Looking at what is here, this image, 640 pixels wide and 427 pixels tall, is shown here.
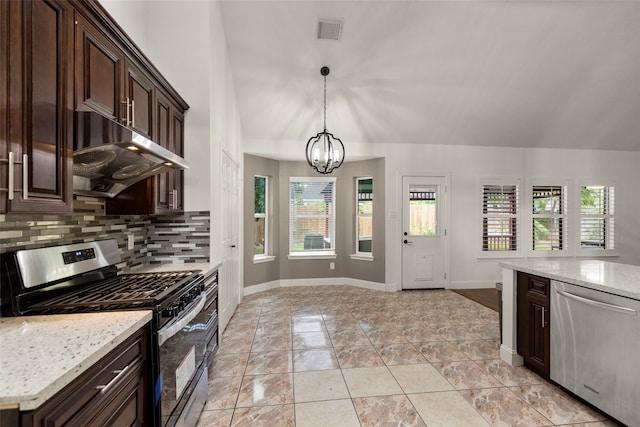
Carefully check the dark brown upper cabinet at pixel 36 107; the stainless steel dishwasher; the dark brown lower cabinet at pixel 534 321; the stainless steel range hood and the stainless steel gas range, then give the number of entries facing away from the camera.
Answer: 0

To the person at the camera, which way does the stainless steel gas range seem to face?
facing the viewer and to the right of the viewer

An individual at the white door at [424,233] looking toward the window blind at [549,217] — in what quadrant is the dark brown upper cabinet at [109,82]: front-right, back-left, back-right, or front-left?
back-right

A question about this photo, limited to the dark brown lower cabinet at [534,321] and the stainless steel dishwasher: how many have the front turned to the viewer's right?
0

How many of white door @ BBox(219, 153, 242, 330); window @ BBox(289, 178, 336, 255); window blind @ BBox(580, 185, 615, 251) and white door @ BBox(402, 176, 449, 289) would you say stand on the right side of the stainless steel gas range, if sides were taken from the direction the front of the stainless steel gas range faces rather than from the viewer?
0

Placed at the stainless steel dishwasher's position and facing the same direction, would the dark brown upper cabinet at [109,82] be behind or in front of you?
in front

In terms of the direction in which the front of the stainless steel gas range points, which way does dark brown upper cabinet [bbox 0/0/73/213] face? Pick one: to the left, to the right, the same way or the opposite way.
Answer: the same way

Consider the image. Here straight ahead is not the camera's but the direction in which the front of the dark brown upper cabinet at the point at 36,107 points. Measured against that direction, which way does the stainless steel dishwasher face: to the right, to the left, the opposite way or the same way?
the opposite way

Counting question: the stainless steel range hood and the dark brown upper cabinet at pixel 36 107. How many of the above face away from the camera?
0

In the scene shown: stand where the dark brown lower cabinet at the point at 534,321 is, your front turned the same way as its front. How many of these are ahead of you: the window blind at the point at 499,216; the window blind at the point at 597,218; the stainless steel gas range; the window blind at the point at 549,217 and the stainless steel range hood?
2

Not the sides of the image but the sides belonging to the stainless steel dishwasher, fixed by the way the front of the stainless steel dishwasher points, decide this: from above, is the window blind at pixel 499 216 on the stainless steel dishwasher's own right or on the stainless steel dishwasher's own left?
on the stainless steel dishwasher's own right

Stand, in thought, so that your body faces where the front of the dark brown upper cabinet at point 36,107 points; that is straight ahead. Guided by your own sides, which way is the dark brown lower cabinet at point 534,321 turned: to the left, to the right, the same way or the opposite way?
the opposite way

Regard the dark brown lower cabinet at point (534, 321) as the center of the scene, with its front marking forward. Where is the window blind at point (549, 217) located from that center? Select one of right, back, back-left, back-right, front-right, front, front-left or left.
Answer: back-right

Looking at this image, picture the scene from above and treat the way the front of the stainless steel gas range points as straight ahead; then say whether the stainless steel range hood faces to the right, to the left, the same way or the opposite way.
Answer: the same way

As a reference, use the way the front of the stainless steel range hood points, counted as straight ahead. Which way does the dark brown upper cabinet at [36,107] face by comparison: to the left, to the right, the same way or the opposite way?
the same way

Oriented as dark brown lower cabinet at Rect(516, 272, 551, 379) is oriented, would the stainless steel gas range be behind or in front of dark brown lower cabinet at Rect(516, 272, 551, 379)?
in front
